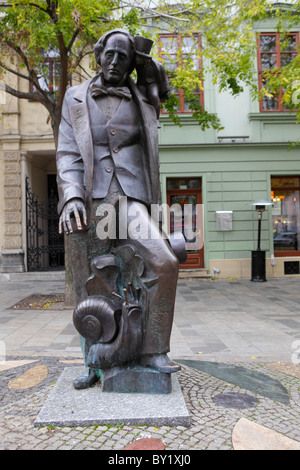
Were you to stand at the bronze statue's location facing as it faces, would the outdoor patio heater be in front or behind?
behind

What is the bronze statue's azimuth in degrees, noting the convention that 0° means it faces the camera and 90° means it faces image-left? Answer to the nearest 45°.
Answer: approximately 0°
